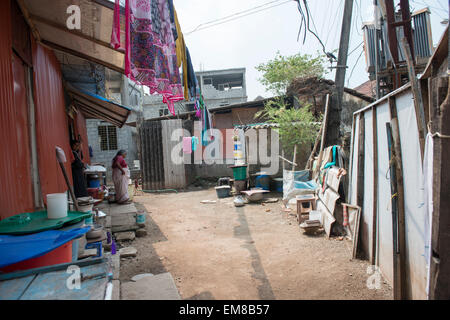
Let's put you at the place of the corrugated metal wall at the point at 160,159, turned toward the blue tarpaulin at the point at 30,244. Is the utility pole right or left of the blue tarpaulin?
left
